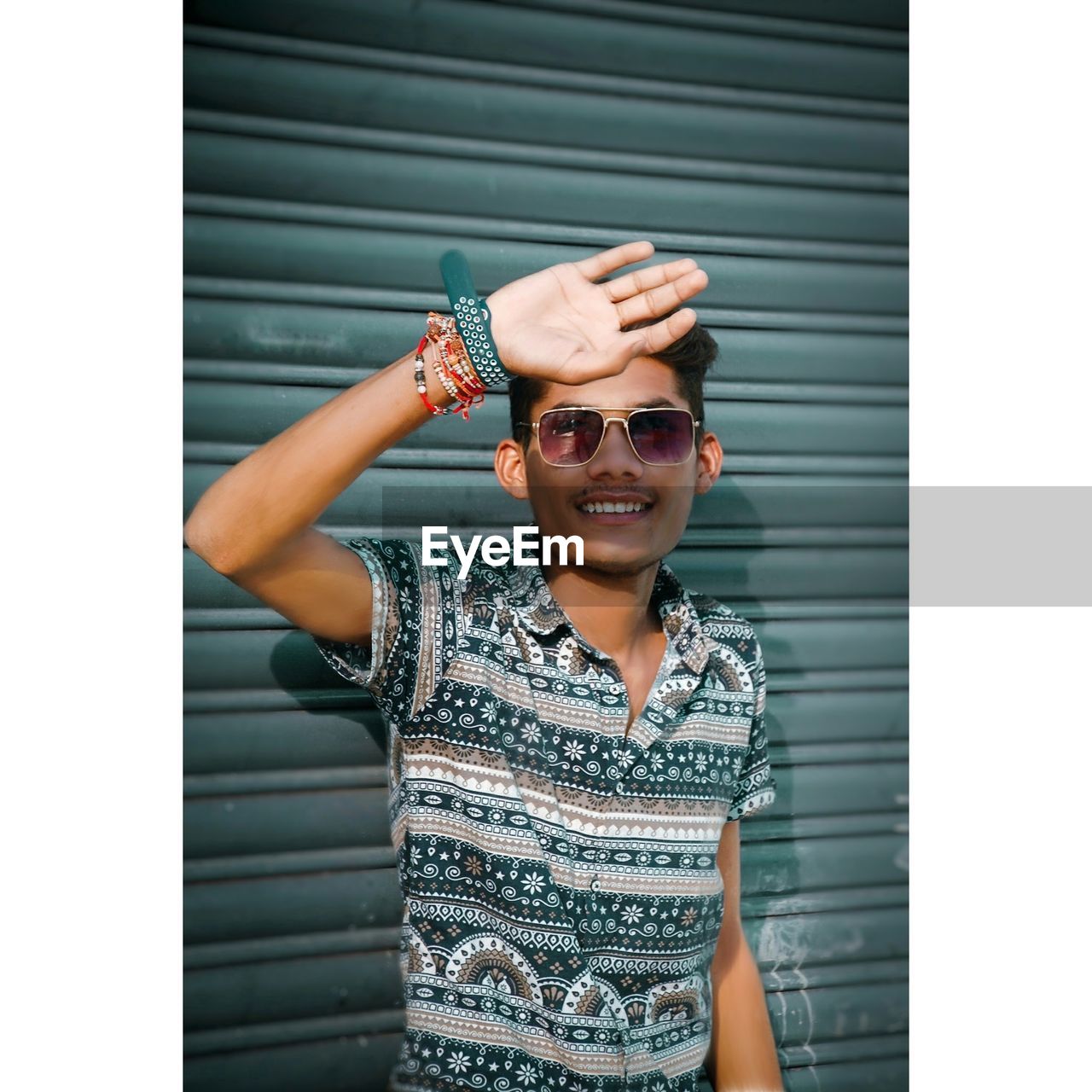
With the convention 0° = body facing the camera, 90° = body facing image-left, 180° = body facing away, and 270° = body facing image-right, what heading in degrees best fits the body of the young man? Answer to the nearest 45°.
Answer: approximately 0°
